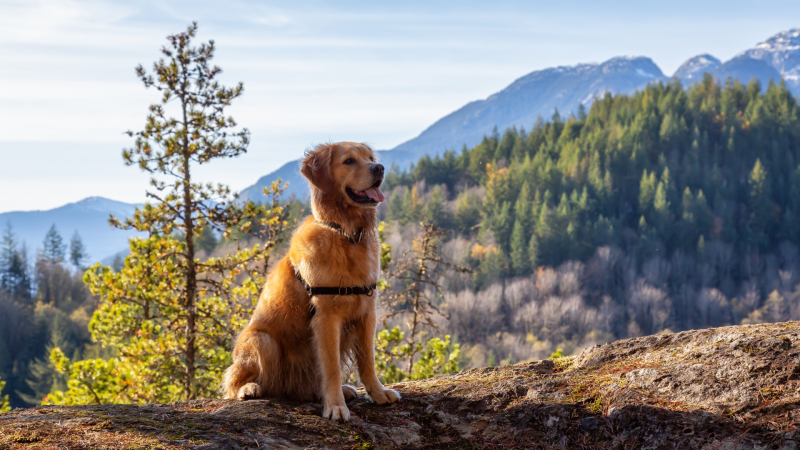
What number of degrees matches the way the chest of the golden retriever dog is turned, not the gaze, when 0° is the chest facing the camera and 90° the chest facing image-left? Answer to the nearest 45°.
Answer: approximately 315°

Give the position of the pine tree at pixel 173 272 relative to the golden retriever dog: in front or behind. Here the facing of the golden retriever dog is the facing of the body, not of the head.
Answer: behind
